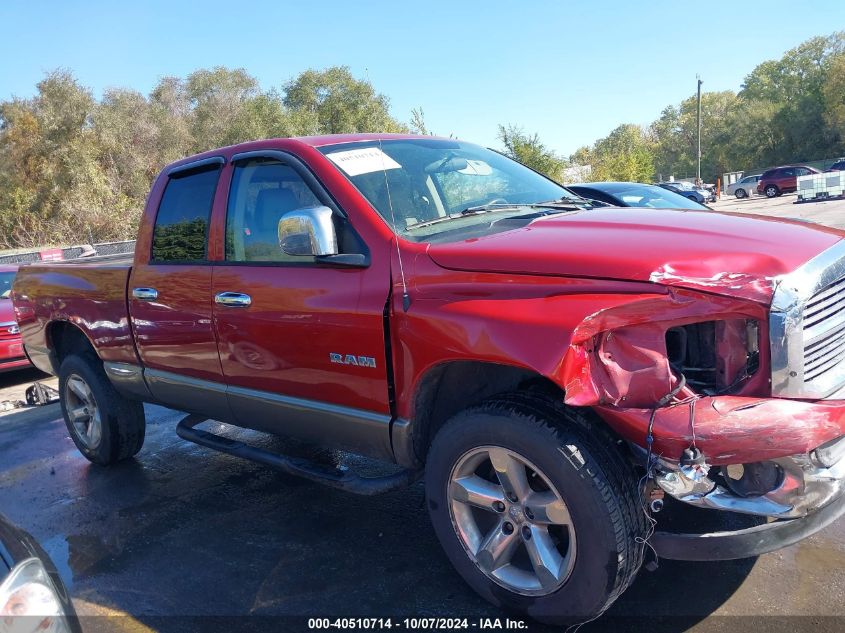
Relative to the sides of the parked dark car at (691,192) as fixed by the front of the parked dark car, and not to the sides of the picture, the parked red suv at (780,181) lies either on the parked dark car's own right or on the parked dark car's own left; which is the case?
on the parked dark car's own left

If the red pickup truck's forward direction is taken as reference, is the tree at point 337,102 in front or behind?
behind

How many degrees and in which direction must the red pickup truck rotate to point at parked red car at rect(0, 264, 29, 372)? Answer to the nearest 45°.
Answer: approximately 180°

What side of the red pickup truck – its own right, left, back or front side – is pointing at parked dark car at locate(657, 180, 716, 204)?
left

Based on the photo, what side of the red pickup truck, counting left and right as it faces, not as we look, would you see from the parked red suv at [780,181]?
left
